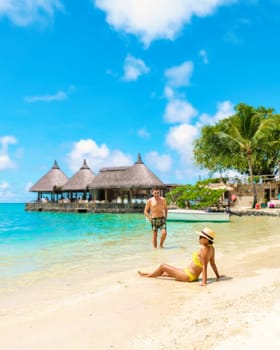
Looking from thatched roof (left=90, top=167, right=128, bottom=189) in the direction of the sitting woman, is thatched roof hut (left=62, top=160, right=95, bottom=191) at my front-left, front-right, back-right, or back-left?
back-right

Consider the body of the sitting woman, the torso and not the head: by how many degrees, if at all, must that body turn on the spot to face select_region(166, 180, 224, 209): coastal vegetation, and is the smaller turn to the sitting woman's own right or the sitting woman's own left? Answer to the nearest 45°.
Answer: approximately 90° to the sitting woman's own right

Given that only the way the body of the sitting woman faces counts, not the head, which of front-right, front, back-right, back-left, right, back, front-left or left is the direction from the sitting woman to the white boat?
right

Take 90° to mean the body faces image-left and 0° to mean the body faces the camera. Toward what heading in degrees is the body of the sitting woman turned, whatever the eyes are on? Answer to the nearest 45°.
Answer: approximately 90°

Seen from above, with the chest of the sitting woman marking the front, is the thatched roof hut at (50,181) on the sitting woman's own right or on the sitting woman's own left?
on the sitting woman's own right

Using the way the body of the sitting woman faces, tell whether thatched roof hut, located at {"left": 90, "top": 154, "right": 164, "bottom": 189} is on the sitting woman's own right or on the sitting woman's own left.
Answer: on the sitting woman's own right

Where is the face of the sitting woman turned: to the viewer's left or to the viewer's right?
to the viewer's left

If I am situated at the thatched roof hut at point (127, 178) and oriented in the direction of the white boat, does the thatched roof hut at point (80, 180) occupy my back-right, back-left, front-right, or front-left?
back-right
